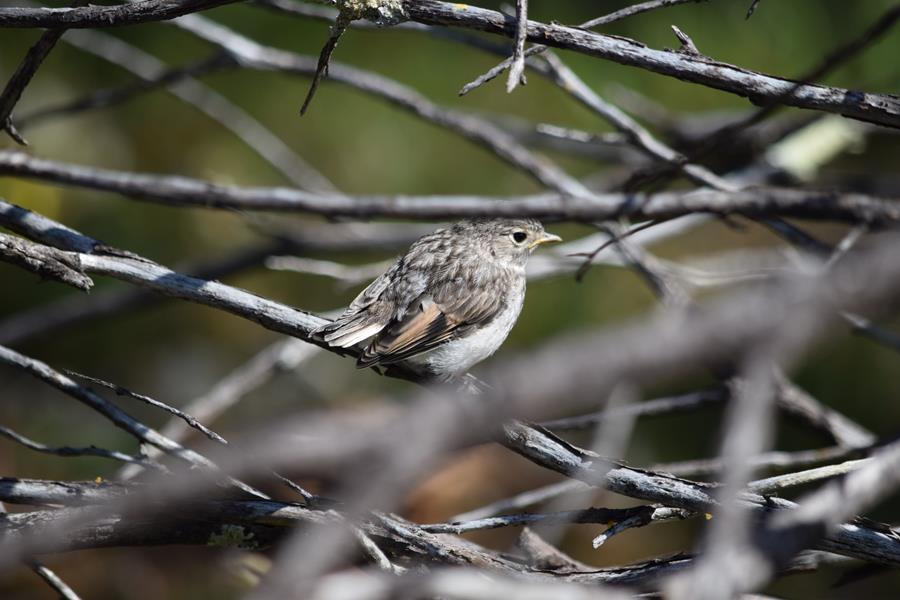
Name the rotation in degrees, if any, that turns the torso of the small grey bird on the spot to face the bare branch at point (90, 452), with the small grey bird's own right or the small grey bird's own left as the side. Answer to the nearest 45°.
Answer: approximately 135° to the small grey bird's own right

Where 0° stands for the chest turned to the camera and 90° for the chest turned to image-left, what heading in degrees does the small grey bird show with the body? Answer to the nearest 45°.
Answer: approximately 270°

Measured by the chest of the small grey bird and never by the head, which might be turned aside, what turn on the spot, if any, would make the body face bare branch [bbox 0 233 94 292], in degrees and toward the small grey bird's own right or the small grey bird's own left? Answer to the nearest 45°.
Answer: approximately 135° to the small grey bird's own right
